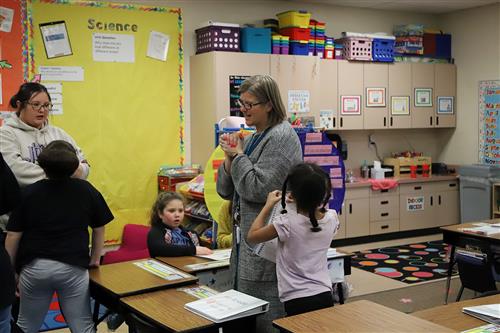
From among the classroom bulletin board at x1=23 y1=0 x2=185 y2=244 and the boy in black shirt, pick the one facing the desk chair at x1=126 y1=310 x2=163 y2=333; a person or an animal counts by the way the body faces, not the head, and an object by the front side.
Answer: the classroom bulletin board

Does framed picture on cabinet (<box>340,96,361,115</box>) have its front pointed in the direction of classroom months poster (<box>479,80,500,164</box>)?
no

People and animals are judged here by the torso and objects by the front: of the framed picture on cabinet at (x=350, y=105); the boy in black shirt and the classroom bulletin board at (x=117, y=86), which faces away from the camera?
the boy in black shirt

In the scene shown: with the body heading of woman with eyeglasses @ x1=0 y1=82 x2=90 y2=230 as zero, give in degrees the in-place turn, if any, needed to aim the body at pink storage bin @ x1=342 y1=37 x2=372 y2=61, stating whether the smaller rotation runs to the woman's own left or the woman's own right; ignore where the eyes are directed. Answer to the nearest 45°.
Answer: approximately 90° to the woman's own left

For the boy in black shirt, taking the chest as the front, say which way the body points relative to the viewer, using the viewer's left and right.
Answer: facing away from the viewer

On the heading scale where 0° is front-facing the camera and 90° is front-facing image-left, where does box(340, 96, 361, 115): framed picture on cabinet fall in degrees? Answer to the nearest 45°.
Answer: approximately 0°

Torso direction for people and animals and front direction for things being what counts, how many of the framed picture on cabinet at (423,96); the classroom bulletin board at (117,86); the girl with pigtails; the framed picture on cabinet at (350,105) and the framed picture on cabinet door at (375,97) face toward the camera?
4

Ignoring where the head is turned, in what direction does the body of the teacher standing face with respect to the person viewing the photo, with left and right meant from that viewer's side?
facing the viewer and to the left of the viewer

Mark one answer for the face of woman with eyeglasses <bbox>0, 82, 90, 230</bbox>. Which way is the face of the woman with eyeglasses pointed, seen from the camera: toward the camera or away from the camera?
toward the camera

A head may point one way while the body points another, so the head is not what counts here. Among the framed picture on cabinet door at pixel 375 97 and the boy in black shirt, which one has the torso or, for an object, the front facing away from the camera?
the boy in black shirt

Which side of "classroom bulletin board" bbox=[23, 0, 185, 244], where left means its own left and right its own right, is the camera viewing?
front

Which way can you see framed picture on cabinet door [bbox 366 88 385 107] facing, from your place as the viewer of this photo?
facing the viewer

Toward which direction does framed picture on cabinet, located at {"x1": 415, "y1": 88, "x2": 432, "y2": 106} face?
toward the camera

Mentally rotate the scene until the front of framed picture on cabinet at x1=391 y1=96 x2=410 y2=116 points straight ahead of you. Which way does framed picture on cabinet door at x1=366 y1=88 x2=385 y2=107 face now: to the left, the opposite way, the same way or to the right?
the same way

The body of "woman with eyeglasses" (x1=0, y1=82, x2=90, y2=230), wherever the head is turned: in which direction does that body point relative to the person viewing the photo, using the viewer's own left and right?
facing the viewer and to the right of the viewer
